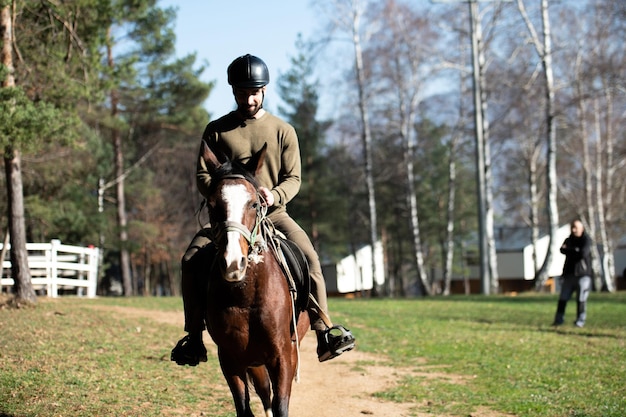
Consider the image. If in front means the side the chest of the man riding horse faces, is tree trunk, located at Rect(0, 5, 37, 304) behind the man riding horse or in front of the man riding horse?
behind

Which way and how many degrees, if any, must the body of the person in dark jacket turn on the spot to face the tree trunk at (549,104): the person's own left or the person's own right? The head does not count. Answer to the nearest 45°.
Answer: approximately 135° to the person's own right

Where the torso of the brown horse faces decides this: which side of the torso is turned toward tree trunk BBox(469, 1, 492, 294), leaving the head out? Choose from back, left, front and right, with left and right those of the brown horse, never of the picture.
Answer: back

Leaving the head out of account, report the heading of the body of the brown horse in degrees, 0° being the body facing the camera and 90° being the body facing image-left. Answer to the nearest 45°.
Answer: approximately 0°

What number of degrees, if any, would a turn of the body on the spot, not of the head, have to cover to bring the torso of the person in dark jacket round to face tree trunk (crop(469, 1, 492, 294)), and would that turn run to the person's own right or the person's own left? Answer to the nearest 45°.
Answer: approximately 135° to the person's own right

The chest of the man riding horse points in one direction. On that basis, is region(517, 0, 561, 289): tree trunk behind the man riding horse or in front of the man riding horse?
behind

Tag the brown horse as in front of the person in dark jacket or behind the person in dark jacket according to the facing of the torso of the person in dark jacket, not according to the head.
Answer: in front

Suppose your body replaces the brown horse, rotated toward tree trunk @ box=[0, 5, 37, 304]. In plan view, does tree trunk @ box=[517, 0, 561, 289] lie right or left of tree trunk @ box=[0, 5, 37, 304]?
right

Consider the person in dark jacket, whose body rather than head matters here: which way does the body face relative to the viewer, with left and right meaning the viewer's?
facing the viewer and to the left of the viewer
